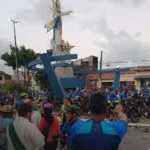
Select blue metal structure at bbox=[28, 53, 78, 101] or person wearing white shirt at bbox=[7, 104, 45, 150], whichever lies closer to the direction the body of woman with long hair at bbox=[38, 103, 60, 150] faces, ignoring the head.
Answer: the blue metal structure

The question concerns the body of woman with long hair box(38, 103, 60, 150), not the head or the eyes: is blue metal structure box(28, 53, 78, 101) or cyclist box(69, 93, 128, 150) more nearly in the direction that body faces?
the blue metal structure

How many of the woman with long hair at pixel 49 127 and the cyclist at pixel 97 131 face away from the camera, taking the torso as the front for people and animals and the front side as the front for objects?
2

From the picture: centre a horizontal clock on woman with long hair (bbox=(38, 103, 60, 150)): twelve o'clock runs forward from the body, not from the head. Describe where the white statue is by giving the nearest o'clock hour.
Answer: The white statue is roughly at 12 o'clock from the woman with long hair.

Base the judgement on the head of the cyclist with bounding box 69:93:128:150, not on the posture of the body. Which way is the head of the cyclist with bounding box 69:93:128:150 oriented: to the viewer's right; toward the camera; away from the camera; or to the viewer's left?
away from the camera

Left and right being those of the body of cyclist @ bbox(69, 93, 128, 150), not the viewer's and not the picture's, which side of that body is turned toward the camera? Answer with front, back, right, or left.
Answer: back

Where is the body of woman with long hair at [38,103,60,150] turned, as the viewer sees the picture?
away from the camera

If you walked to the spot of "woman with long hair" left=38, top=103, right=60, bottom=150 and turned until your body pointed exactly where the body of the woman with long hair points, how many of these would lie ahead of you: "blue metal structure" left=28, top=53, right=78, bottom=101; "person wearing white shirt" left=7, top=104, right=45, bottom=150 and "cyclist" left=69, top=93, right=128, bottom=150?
1
